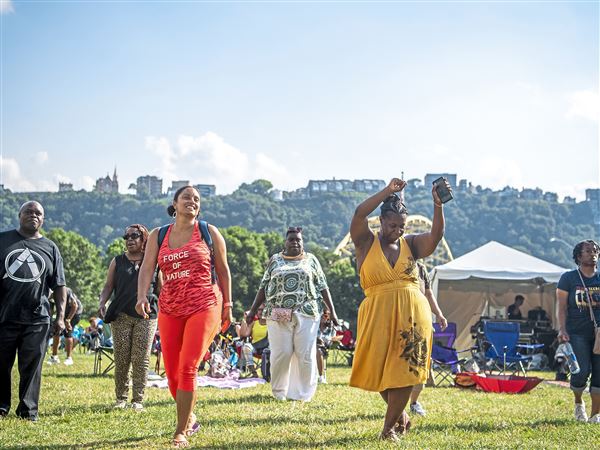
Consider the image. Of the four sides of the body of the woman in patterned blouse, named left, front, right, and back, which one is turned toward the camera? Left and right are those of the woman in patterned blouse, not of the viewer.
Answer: front

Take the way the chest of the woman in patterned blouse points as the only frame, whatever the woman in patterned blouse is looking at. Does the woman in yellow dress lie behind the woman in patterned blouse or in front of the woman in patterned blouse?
in front

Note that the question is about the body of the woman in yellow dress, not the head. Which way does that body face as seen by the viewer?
toward the camera

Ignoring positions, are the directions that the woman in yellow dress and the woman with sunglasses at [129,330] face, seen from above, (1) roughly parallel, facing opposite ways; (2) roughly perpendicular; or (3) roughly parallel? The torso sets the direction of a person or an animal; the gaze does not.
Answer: roughly parallel

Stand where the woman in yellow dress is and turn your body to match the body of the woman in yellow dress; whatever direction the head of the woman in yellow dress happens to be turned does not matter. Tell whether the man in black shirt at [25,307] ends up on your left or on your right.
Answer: on your right

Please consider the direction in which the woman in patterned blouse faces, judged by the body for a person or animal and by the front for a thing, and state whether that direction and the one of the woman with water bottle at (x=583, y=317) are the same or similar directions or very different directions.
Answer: same or similar directions

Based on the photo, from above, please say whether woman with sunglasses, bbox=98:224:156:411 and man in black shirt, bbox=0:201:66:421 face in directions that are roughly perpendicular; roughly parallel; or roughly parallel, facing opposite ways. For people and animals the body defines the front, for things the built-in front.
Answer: roughly parallel

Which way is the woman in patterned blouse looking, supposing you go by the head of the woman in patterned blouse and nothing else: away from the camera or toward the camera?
toward the camera

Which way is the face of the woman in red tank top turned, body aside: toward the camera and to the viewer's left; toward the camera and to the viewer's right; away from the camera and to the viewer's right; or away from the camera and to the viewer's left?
toward the camera and to the viewer's right

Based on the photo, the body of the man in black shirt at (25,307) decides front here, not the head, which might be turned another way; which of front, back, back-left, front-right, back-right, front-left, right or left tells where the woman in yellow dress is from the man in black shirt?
front-left

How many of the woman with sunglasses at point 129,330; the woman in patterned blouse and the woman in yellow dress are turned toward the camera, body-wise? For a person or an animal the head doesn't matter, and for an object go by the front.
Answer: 3

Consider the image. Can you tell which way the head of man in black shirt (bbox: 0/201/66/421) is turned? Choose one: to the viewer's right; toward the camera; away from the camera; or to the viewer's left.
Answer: toward the camera
